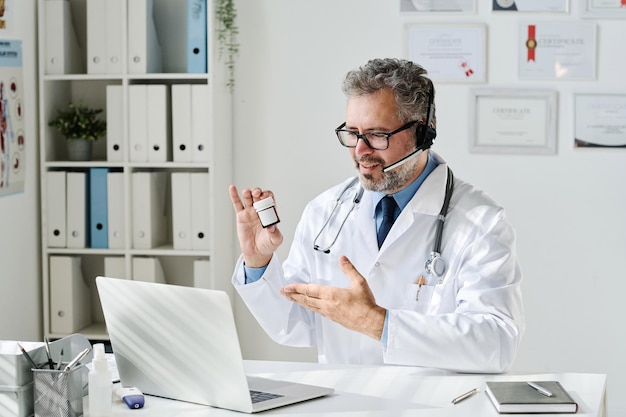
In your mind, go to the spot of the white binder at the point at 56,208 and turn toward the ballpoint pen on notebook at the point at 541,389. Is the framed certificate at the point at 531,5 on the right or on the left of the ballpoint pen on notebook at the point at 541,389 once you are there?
left

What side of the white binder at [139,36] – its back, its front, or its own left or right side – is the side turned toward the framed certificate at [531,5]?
left

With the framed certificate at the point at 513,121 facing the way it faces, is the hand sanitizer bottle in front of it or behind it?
in front

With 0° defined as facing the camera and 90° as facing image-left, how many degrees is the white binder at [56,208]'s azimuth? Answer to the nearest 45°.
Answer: approximately 0°

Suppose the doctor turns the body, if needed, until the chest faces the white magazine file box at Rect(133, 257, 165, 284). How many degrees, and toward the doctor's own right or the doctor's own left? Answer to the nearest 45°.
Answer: approximately 90° to the doctor's own right

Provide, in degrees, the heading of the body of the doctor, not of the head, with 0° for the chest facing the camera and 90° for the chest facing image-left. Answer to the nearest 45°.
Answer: approximately 45°

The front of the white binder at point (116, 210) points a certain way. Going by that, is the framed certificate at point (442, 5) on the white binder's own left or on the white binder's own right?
on the white binder's own left

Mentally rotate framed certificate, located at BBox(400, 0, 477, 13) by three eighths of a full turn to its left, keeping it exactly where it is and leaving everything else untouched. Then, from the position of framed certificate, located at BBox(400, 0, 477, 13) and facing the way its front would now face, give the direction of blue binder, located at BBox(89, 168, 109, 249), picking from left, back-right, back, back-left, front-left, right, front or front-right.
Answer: back-left

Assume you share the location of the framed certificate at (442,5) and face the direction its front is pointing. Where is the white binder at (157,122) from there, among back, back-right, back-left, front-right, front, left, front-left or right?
right

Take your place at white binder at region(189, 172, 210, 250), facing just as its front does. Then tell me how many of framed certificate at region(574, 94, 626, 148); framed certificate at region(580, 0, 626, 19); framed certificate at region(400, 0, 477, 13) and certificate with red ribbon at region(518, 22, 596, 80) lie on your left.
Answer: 4
